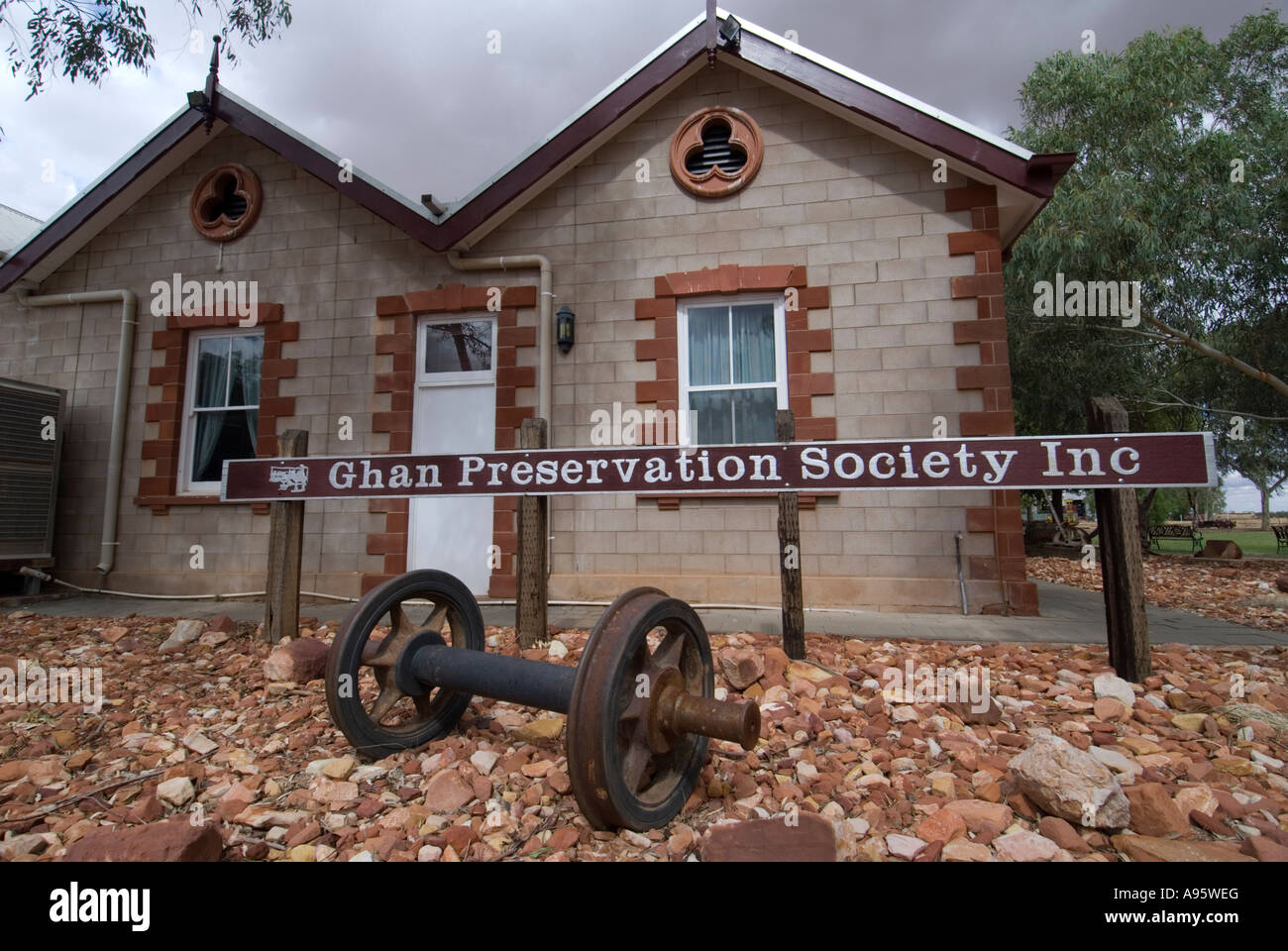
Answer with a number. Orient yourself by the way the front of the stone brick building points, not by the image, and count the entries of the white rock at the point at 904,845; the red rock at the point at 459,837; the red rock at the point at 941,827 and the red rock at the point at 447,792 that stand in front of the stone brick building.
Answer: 4

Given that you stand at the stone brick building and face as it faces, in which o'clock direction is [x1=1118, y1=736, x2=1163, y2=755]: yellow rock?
The yellow rock is roughly at 11 o'clock from the stone brick building.

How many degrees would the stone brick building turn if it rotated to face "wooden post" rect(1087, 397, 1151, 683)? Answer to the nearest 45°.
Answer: approximately 45° to its left

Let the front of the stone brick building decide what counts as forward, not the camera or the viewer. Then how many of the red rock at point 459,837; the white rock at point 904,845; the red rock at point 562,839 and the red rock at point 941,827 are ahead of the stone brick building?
4

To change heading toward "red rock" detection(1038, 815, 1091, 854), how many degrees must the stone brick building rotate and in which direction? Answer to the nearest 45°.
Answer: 0° — it already faces it

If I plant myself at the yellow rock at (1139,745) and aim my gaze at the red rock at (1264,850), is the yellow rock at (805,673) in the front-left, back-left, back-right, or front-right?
back-right

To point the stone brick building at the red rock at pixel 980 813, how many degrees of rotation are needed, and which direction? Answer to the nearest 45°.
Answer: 0° — it already faces it

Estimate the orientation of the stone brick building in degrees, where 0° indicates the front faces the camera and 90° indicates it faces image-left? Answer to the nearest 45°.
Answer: approximately 0°

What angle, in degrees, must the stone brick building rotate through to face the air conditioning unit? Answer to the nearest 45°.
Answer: approximately 90° to its right

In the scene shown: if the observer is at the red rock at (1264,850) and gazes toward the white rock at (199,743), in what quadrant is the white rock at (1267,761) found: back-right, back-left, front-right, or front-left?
back-right

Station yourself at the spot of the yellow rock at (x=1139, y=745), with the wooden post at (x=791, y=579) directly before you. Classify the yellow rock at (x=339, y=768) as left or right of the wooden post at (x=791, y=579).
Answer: left

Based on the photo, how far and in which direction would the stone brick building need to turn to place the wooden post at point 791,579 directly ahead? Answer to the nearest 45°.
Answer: approximately 45° to its left

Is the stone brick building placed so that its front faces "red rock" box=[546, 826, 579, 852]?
yes

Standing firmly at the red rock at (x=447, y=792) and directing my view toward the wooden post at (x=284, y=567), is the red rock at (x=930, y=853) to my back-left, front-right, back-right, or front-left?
back-right
